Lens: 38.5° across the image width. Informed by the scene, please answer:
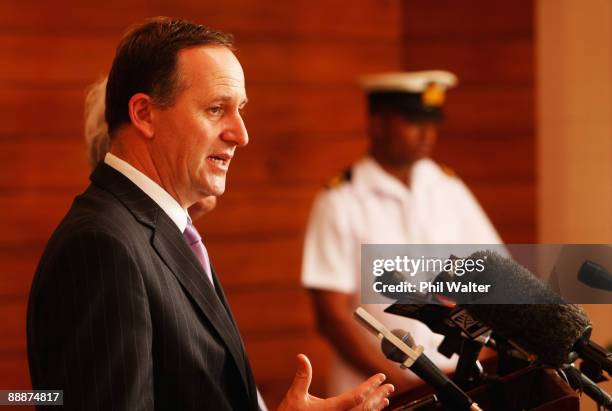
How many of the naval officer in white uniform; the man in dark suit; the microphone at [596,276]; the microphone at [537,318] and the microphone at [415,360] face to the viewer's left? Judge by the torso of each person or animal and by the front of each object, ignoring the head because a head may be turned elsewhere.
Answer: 3

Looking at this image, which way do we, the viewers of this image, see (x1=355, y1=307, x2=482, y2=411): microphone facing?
facing to the left of the viewer

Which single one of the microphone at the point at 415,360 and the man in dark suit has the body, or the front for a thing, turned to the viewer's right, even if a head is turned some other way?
the man in dark suit

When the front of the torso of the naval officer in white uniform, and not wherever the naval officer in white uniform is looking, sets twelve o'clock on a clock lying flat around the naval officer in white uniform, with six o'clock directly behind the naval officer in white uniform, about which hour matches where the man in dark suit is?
The man in dark suit is roughly at 2 o'clock from the naval officer in white uniform.

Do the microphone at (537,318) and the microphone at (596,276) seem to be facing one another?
no

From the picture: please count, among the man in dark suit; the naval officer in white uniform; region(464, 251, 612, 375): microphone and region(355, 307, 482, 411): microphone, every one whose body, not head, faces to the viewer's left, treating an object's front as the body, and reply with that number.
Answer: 2

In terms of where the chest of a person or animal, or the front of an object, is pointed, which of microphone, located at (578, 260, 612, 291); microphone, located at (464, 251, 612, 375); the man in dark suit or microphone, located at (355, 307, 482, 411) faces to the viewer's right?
the man in dark suit

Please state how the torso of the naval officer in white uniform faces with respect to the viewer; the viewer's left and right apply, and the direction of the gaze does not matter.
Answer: facing the viewer and to the right of the viewer

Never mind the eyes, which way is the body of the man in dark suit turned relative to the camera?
to the viewer's right

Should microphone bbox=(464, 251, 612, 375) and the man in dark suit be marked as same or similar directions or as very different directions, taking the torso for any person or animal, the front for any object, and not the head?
very different directions

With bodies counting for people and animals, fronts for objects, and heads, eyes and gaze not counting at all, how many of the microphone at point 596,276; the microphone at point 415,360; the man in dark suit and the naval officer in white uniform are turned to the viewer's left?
2

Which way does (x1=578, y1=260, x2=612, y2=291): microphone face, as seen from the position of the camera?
facing to the left of the viewer
